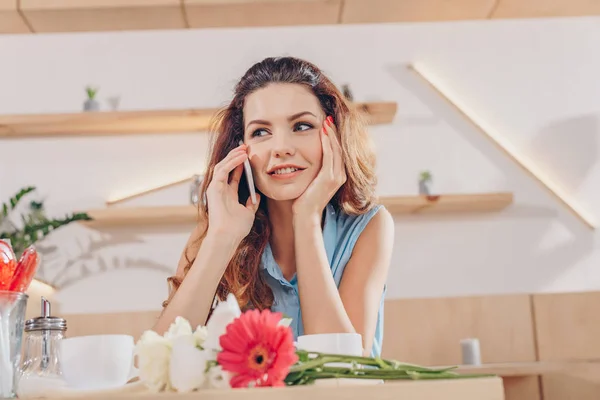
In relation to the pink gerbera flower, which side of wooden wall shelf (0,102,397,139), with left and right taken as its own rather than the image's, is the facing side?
front

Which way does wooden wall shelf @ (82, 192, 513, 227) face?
toward the camera

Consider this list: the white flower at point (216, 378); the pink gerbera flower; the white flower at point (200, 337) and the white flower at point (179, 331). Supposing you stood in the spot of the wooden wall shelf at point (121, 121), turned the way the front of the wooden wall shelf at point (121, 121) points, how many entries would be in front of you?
4

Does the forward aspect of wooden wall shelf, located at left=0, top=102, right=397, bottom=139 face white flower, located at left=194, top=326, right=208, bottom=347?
yes

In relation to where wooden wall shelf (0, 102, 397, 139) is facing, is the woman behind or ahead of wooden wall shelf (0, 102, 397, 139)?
ahead

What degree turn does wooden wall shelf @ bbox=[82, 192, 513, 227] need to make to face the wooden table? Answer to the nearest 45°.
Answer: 0° — it already faces it

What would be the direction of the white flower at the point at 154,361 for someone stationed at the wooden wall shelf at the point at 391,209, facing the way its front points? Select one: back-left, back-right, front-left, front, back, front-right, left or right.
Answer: front

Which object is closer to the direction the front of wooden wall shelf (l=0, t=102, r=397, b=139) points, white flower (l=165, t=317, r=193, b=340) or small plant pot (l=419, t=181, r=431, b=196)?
the white flower

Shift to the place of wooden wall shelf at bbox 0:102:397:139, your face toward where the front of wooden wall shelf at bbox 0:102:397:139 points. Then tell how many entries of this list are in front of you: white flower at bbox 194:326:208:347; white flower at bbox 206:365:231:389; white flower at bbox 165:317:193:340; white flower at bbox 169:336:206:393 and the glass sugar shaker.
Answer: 5

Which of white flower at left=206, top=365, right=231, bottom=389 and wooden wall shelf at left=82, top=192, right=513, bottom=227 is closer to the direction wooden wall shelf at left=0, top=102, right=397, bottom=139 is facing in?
the white flower

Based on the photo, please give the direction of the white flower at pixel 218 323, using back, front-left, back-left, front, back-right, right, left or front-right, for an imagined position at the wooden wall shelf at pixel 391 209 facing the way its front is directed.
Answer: front

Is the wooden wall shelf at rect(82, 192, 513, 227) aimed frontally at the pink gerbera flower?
yes

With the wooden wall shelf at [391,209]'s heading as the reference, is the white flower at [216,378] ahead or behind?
ahead

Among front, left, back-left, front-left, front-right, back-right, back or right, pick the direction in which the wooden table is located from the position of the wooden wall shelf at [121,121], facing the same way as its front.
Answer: front

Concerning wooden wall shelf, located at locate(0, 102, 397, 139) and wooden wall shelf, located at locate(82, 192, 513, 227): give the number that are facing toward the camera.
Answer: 2
